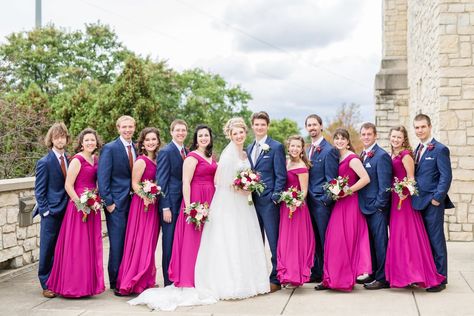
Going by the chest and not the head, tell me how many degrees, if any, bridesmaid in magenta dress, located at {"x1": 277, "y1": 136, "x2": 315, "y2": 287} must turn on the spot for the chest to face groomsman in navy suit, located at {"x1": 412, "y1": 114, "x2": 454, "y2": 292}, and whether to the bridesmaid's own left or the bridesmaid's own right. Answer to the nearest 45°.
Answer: approximately 135° to the bridesmaid's own left

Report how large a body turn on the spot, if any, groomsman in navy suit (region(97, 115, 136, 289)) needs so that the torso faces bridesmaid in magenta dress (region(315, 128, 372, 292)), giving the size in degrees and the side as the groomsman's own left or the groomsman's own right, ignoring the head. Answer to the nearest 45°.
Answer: approximately 45° to the groomsman's own left

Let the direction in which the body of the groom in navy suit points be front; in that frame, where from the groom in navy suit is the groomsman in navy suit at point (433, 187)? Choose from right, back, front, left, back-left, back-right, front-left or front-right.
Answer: back-left

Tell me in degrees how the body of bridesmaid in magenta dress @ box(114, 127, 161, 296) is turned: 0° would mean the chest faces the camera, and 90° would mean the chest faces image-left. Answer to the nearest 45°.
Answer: approximately 315°

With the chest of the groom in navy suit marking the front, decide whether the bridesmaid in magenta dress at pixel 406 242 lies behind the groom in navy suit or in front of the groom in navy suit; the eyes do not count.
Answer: behind
